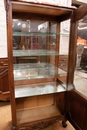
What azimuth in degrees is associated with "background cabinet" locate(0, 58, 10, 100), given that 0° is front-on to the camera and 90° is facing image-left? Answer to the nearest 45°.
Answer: approximately 0°

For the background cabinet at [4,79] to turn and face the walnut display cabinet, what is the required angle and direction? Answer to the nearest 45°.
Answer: approximately 45° to its left
